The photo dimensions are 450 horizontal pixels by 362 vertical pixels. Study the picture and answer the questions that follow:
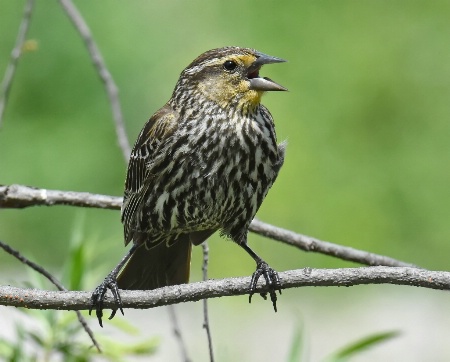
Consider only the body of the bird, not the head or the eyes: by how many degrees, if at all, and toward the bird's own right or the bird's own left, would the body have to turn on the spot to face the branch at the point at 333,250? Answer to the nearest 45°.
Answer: approximately 45° to the bird's own left

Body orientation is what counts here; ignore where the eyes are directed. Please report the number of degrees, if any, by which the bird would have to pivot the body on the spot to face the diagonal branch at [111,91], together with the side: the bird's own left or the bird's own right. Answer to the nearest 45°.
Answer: approximately 135° to the bird's own right

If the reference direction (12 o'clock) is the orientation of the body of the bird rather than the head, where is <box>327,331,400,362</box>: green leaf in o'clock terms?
The green leaf is roughly at 10 o'clock from the bird.
